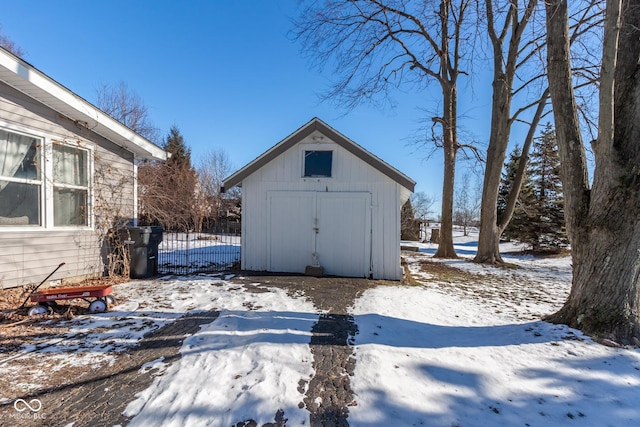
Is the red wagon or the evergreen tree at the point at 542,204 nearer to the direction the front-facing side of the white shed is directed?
the red wagon

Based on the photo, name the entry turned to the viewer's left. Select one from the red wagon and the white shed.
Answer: the red wagon

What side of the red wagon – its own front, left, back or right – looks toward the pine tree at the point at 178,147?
right

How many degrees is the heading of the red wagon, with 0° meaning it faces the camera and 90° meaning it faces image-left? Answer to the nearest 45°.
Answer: approximately 90°

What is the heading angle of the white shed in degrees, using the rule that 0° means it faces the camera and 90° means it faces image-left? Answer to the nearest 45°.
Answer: approximately 0°

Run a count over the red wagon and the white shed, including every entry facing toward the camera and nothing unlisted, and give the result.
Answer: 1
